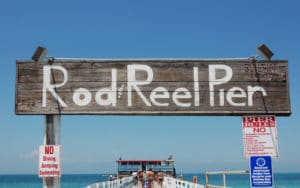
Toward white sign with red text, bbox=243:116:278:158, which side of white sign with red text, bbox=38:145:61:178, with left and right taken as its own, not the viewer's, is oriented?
left

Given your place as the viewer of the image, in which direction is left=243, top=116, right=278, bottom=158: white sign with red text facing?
facing the viewer

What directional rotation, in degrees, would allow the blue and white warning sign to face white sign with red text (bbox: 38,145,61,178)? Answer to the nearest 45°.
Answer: approximately 90° to its right

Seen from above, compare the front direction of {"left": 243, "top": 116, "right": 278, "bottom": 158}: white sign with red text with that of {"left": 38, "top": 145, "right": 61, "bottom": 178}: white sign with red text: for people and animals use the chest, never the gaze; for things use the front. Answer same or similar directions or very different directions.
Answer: same or similar directions

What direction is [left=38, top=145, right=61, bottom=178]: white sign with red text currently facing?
toward the camera

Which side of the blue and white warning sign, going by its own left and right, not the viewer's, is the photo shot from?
front

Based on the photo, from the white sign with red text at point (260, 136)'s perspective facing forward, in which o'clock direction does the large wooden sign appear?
The large wooden sign is roughly at 3 o'clock from the white sign with red text.

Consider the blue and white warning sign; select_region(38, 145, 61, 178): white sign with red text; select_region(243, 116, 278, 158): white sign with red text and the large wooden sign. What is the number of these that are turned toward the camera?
4

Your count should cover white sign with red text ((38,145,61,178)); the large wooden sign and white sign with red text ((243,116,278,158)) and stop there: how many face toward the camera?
3

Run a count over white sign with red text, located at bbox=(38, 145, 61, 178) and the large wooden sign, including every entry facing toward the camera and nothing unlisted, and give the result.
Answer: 2

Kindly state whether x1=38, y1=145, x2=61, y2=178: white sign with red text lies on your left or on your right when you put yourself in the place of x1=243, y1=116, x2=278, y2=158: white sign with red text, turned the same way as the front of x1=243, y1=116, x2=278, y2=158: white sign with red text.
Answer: on your right
